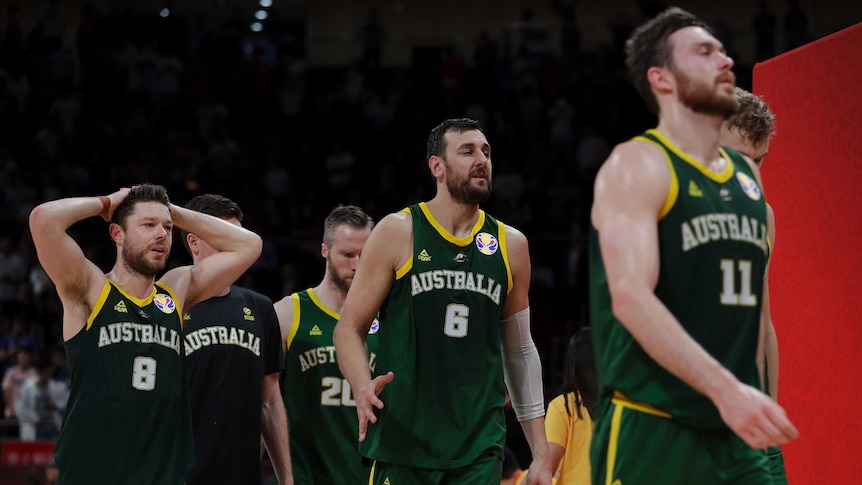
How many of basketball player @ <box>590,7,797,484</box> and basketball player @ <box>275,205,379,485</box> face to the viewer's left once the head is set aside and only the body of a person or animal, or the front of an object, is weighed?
0

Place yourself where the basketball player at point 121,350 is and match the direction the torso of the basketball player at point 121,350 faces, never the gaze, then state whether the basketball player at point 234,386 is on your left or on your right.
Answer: on your left

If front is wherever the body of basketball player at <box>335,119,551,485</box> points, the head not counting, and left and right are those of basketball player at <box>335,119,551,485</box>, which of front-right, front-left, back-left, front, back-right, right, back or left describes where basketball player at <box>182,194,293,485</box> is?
back

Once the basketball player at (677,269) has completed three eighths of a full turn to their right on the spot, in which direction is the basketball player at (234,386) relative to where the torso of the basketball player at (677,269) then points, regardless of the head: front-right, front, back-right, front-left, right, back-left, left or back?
front-right

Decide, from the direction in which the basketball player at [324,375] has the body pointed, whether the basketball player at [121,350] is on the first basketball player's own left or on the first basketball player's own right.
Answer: on the first basketball player's own right

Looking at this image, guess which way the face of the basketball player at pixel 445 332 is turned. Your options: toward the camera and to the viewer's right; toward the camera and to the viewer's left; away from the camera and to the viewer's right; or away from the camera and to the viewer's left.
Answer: toward the camera and to the viewer's right

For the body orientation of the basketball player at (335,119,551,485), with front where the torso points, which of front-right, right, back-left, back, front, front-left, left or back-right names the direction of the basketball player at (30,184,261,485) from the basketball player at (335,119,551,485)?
back-right

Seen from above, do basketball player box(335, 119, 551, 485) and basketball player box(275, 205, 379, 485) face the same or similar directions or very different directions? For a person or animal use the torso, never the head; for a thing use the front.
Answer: same or similar directions

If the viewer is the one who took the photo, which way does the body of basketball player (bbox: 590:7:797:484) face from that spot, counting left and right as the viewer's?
facing the viewer and to the right of the viewer

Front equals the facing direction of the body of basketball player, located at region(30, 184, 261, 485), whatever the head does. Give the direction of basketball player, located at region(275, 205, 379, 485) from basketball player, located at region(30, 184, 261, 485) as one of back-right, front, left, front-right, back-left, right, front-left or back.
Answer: left

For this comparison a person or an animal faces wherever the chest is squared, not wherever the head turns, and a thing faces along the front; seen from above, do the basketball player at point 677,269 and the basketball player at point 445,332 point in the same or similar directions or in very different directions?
same or similar directions

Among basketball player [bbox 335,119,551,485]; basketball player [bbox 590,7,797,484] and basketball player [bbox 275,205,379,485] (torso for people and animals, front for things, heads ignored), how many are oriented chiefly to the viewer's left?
0

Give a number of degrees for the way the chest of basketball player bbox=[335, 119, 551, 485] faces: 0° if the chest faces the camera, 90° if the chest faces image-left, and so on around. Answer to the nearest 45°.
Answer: approximately 315°

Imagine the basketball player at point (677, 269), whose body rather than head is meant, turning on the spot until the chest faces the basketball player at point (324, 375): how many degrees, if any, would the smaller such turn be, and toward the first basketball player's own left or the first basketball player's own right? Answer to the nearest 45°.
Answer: approximately 180°
